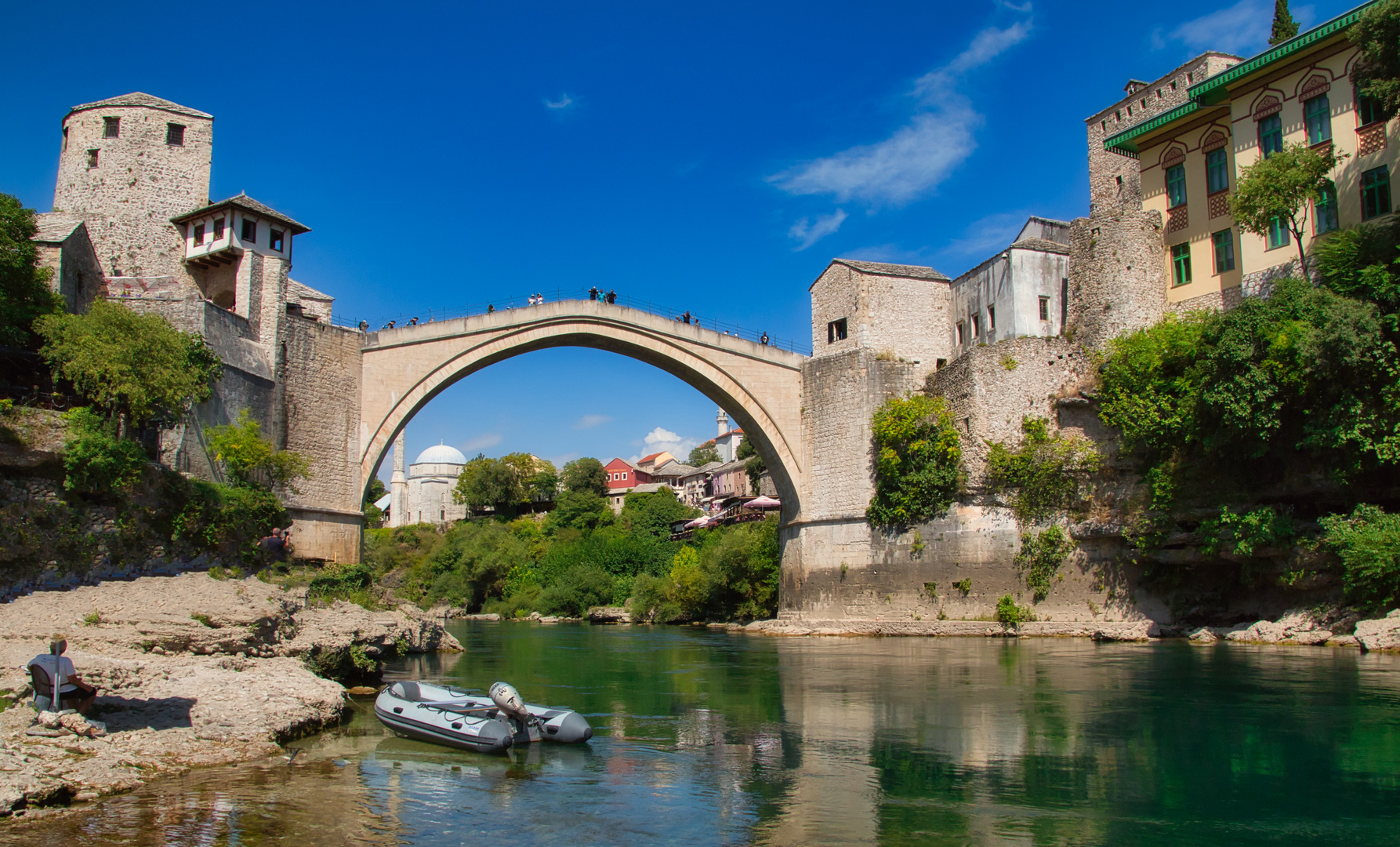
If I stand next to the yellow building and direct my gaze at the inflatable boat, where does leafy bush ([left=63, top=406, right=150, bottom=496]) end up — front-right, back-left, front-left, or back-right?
front-right

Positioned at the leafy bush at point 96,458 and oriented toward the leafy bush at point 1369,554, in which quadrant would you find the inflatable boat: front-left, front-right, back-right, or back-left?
front-right

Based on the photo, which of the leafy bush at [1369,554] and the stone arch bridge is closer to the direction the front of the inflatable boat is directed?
the stone arch bridge

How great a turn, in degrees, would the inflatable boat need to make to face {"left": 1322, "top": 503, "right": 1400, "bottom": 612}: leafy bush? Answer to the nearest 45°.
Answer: approximately 135° to its right

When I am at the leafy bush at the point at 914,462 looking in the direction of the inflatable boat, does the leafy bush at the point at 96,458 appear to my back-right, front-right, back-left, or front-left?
front-right

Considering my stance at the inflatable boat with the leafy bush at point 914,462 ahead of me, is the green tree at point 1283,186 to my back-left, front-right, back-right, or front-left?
front-right

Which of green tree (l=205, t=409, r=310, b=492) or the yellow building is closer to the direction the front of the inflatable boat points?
the green tree

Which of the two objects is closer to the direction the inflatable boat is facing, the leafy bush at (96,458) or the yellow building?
the leafy bush

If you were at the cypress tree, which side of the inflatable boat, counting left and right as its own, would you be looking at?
right

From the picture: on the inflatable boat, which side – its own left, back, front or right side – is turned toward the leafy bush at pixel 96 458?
front

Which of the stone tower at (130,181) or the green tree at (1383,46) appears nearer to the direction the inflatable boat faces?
the stone tower

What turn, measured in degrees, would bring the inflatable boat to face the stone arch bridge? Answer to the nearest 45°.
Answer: approximately 45° to its right

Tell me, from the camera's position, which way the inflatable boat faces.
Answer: facing away from the viewer and to the left of the viewer

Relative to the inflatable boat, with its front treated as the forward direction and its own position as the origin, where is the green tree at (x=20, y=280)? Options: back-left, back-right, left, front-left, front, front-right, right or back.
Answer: front

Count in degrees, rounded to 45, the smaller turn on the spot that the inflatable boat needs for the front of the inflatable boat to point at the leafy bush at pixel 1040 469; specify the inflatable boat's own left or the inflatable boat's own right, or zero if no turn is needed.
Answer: approximately 90° to the inflatable boat's own right

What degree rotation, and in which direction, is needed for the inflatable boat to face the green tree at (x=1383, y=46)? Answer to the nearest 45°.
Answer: approximately 135° to its right
